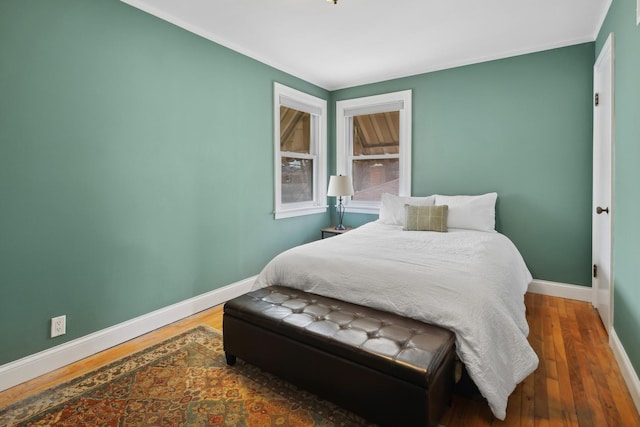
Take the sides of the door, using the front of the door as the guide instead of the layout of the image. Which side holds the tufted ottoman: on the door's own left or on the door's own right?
on the door's own left

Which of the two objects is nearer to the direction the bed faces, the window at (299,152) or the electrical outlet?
the electrical outlet

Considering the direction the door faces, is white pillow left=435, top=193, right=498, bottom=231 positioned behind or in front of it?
in front

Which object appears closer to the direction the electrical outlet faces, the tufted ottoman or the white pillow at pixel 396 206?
the tufted ottoman

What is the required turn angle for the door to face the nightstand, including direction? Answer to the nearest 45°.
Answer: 0° — it already faces it

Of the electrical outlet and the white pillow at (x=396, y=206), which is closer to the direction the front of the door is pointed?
the white pillow

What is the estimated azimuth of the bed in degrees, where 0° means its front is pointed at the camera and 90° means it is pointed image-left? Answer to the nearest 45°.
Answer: approximately 45°

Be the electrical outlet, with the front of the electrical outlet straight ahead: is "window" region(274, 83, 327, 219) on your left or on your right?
on your left

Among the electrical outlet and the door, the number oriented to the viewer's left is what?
1

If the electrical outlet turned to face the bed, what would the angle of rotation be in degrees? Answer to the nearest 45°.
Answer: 0° — it already faces it

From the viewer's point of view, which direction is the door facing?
to the viewer's left

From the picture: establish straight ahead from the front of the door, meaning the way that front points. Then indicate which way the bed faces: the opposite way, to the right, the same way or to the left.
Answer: to the left
